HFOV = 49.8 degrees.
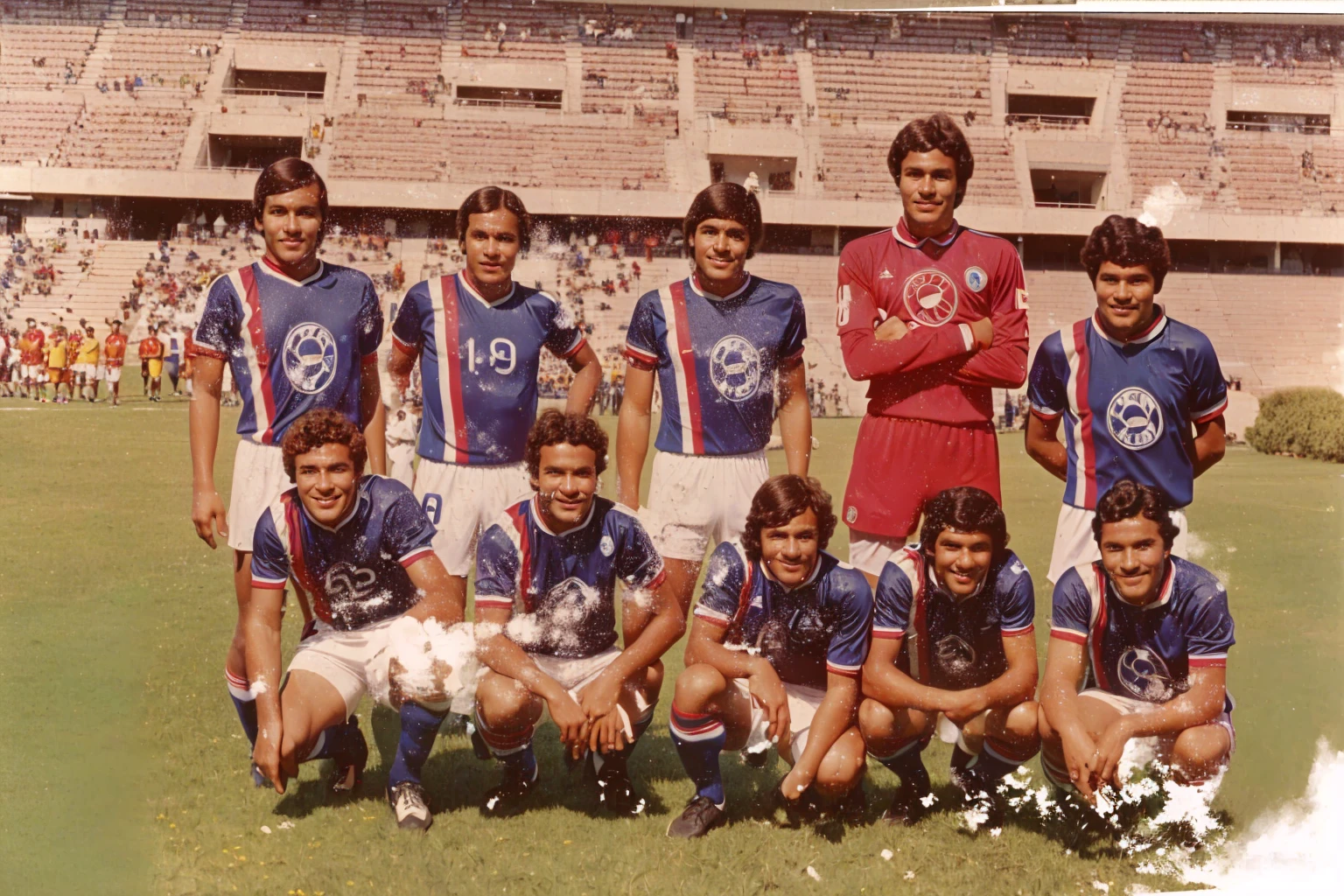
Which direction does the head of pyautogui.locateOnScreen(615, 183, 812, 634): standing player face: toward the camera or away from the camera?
toward the camera

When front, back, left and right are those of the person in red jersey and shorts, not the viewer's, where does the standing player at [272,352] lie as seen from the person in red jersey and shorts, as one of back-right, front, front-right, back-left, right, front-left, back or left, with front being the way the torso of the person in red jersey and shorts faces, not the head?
right

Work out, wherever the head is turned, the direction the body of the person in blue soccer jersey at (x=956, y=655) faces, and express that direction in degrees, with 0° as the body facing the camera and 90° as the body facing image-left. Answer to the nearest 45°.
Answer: approximately 0°

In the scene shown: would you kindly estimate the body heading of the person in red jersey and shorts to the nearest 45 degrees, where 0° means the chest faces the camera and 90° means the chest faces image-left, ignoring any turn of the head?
approximately 0°

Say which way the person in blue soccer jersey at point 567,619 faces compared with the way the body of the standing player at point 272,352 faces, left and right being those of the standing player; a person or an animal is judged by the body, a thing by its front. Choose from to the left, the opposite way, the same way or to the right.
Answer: the same way

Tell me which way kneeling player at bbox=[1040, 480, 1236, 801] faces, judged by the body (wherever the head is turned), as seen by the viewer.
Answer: toward the camera

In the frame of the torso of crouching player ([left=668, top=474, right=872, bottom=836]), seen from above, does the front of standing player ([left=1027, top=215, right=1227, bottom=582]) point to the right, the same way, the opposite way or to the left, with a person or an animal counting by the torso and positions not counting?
the same way

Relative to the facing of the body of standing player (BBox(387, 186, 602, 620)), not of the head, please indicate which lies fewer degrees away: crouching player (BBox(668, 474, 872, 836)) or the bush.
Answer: the crouching player

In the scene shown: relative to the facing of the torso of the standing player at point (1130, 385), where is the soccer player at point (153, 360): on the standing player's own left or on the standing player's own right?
on the standing player's own right

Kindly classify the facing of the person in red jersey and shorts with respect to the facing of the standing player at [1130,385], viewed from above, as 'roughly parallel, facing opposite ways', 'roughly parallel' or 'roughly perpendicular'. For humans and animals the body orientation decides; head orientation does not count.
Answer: roughly parallel

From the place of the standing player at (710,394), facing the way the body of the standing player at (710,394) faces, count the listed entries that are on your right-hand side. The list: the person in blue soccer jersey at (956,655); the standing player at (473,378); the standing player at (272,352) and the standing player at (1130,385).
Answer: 2

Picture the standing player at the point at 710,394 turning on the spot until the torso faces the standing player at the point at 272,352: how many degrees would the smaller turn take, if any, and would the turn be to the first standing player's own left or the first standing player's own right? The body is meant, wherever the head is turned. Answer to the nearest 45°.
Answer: approximately 90° to the first standing player's own right

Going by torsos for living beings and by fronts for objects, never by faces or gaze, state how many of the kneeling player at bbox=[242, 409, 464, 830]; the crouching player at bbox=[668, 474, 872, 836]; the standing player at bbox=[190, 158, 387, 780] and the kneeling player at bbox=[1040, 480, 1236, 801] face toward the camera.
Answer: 4

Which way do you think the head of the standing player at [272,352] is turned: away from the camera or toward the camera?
toward the camera

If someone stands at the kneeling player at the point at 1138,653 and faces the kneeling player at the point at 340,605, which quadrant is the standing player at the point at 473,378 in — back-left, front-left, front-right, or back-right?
front-right

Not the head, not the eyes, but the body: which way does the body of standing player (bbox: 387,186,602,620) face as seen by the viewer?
toward the camera

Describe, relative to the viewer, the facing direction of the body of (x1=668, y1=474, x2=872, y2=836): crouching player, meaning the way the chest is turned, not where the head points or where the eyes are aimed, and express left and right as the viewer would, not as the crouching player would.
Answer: facing the viewer

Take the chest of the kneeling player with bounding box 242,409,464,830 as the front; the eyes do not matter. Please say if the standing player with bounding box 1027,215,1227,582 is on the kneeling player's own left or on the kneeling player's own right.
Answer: on the kneeling player's own left
